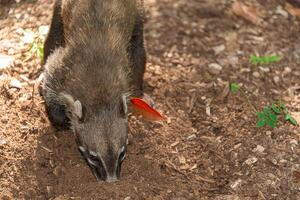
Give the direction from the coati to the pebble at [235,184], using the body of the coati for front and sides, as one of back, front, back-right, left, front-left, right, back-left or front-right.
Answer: front-left

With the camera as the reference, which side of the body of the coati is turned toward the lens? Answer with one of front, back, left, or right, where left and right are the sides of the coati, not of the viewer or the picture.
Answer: front

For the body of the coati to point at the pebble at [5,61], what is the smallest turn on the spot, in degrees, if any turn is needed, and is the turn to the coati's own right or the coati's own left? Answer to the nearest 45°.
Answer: approximately 135° to the coati's own right

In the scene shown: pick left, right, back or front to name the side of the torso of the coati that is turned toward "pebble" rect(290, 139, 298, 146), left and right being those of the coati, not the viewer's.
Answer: left

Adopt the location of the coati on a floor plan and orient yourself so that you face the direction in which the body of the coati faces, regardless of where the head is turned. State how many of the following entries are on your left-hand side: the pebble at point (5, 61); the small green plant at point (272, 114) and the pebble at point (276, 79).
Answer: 2

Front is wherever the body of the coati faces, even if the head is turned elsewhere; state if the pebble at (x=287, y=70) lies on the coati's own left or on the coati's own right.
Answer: on the coati's own left

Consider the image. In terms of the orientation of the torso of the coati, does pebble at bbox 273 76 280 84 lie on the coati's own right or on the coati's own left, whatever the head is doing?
on the coati's own left

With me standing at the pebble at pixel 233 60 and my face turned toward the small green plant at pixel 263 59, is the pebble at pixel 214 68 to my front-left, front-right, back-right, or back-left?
back-right

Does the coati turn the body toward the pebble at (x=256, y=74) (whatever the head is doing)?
no

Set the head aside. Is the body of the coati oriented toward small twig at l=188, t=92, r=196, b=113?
no

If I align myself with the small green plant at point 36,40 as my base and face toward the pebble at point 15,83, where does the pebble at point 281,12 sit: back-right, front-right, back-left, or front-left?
back-left

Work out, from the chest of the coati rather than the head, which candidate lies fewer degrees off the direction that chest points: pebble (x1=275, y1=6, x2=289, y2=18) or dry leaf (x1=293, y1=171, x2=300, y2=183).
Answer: the dry leaf

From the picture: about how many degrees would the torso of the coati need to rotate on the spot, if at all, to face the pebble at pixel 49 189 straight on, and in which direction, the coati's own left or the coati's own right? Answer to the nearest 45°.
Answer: approximately 45° to the coati's own right

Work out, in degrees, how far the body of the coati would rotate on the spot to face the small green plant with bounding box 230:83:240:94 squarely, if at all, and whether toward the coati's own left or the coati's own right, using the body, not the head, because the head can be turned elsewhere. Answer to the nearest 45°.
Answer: approximately 90° to the coati's own left

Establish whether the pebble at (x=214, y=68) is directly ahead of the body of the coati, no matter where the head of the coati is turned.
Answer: no

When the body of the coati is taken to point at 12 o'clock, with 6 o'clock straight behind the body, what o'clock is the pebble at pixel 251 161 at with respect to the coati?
The pebble is roughly at 10 o'clock from the coati.

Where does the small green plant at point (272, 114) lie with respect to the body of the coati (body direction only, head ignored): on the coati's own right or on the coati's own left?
on the coati's own left
